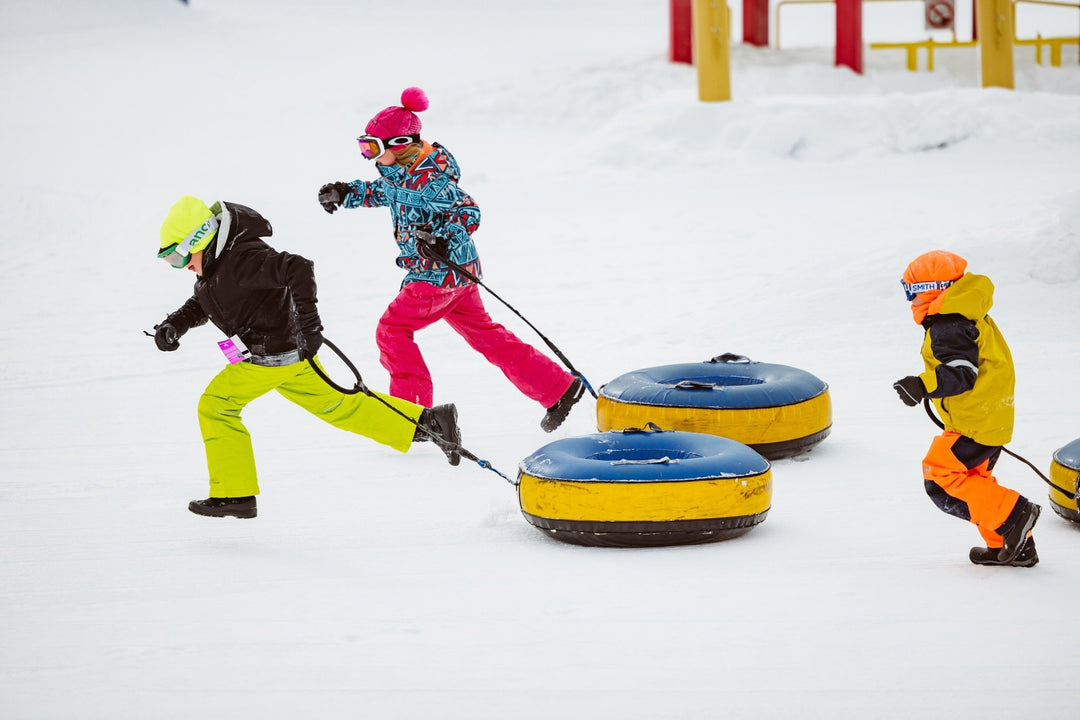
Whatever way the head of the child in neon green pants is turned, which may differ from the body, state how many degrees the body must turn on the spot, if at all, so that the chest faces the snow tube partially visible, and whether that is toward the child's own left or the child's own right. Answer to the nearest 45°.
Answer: approximately 180°

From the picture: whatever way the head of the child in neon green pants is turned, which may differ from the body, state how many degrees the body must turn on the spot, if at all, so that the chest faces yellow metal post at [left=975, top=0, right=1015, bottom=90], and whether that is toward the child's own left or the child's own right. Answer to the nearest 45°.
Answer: approximately 135° to the child's own right

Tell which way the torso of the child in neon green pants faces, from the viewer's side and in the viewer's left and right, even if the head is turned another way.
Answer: facing to the left of the viewer

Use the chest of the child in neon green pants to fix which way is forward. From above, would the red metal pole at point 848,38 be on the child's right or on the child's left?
on the child's right

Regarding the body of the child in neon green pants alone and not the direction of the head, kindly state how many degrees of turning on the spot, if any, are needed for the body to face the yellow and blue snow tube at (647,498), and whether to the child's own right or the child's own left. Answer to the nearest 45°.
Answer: approximately 135° to the child's own left

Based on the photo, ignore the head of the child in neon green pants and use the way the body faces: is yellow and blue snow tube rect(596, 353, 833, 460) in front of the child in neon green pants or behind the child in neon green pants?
behind
